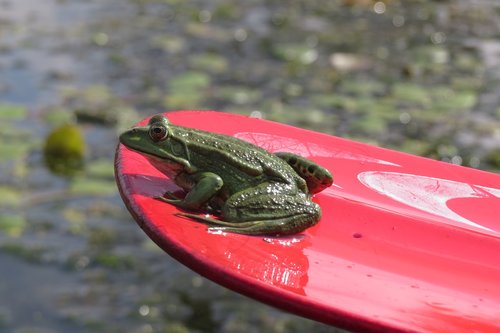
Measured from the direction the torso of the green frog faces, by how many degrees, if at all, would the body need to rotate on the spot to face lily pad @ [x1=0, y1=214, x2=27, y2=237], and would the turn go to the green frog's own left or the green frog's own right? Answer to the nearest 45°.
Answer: approximately 45° to the green frog's own right

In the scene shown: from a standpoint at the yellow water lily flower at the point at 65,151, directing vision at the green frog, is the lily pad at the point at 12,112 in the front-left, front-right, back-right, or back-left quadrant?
back-right

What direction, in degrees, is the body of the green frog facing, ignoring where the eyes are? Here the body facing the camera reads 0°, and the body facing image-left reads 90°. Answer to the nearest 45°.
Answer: approximately 90°

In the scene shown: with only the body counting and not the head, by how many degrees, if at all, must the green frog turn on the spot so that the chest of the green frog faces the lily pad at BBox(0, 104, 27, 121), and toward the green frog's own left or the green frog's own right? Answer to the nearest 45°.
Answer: approximately 45° to the green frog's own right
